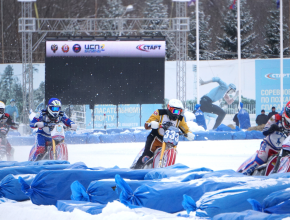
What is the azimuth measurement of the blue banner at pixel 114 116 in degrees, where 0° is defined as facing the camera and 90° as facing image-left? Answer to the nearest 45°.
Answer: approximately 0°

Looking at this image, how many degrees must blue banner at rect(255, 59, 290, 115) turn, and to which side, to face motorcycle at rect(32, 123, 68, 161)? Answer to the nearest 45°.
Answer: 0° — it already faces it

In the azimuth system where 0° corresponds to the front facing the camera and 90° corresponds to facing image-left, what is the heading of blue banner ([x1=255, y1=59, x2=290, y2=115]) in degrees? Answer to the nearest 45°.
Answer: approximately 0°
